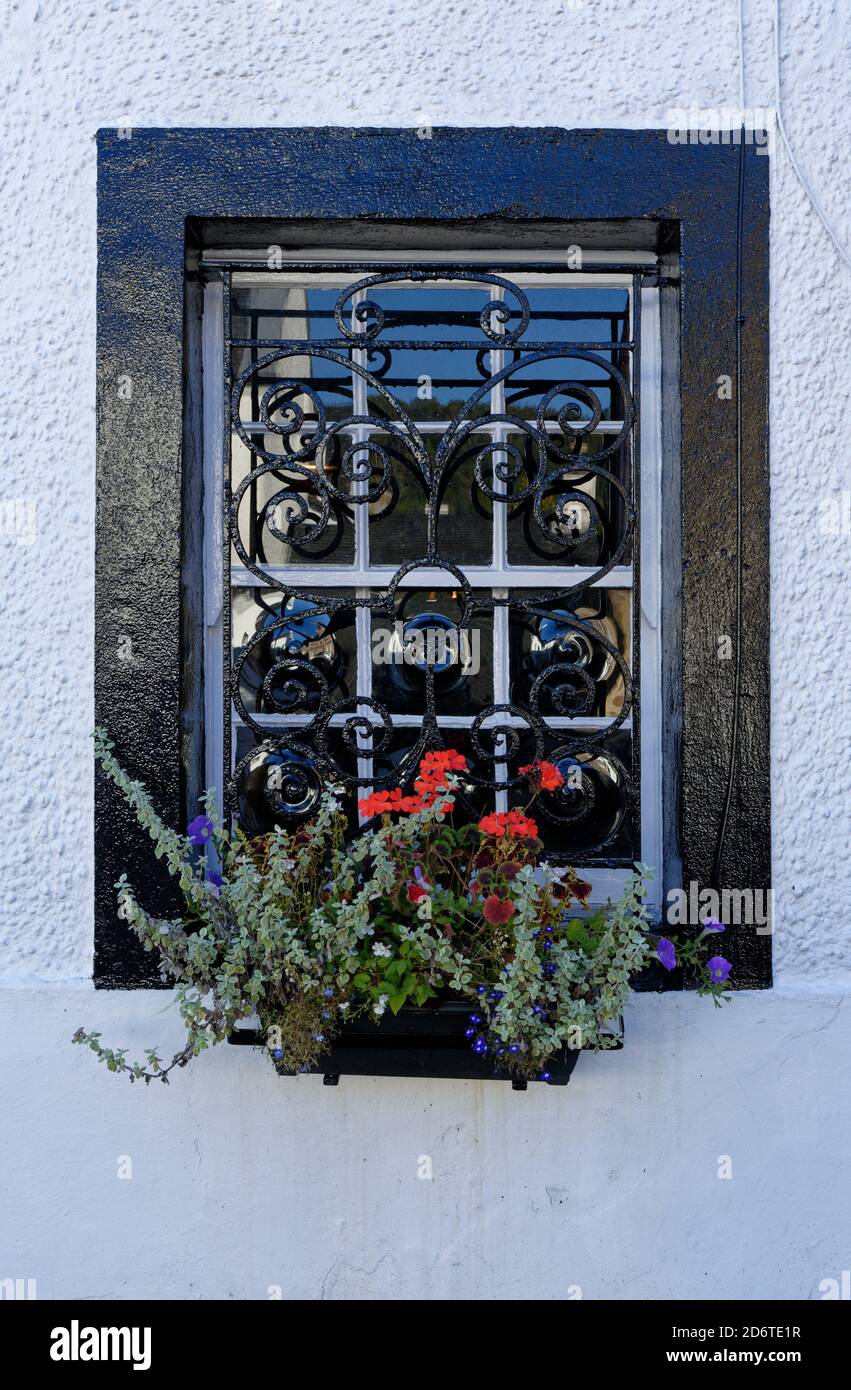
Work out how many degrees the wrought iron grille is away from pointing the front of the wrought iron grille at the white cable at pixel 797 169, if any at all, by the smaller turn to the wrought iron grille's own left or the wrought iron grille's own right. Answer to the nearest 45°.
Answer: approximately 90° to the wrought iron grille's own left

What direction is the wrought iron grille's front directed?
toward the camera
